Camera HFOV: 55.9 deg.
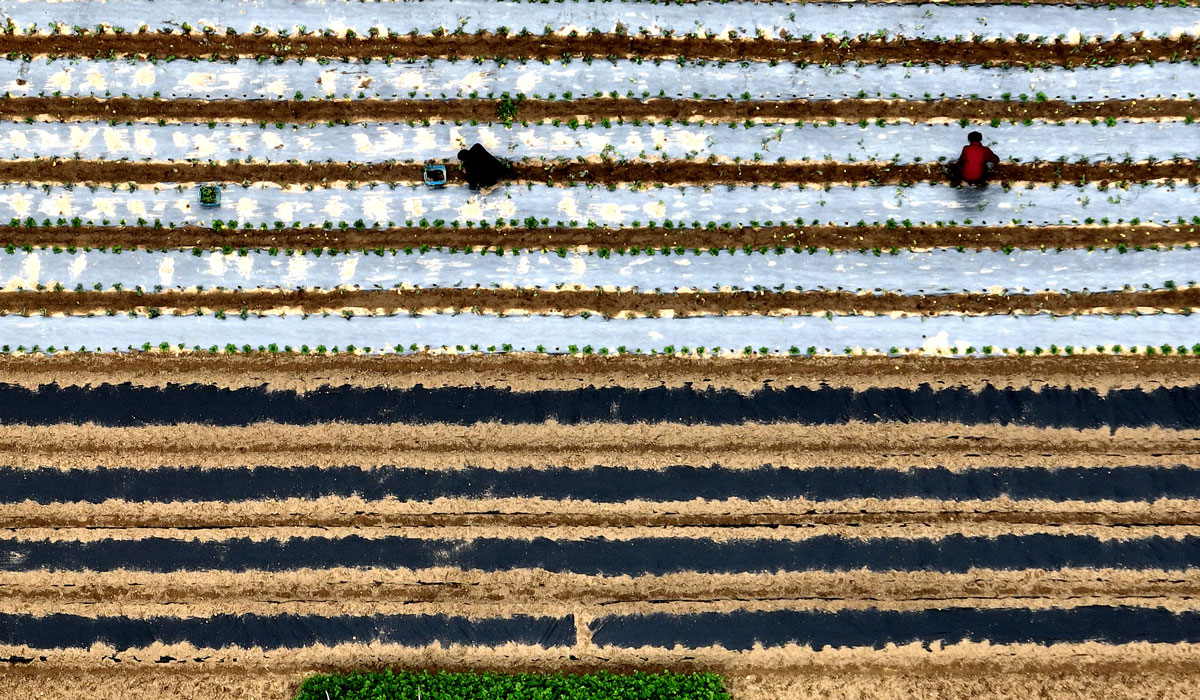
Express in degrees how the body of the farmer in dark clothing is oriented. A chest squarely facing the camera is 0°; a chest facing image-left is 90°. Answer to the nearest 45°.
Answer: approximately 90°

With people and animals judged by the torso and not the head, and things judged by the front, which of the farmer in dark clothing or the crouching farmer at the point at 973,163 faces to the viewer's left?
the farmer in dark clothing

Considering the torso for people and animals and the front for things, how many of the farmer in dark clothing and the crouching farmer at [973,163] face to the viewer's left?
1

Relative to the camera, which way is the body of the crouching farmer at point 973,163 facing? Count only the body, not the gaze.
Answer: away from the camera

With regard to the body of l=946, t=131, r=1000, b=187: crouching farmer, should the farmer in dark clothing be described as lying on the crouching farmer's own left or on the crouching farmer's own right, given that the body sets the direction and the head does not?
on the crouching farmer's own left

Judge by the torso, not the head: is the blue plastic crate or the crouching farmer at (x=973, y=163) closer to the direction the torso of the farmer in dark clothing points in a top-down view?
the blue plastic crate

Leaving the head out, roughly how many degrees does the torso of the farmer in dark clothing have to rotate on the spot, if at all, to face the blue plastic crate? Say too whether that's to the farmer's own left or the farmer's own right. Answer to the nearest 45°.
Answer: approximately 45° to the farmer's own right

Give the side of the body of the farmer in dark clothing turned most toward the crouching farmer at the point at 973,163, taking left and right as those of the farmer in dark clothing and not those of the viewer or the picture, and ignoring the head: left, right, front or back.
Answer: back
